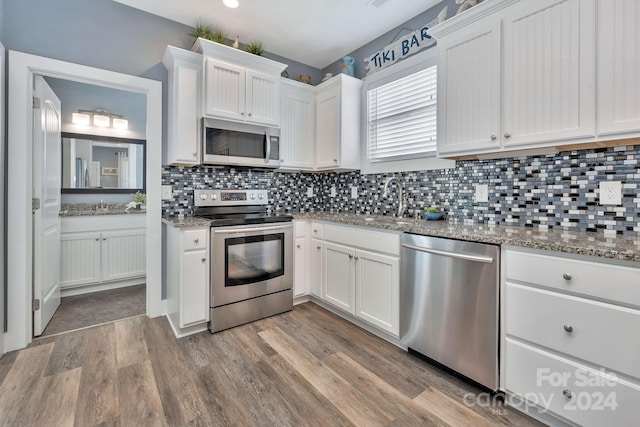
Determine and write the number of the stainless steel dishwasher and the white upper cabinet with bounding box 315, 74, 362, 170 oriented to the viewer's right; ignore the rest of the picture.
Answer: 0

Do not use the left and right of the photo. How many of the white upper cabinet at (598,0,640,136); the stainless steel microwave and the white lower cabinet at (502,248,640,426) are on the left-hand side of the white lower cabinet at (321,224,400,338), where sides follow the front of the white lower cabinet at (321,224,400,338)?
2

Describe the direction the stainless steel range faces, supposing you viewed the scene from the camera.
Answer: facing the viewer and to the right of the viewer

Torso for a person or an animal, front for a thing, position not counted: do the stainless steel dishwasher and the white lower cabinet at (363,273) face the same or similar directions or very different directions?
same or similar directions

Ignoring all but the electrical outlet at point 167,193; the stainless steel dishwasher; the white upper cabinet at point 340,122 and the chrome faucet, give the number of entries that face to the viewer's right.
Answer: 0

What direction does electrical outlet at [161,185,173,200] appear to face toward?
toward the camera

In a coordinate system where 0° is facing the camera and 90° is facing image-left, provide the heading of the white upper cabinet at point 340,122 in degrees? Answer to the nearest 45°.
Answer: approximately 45°

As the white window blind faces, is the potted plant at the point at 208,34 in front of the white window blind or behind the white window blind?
in front

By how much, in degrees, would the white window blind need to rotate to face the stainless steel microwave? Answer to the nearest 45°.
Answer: approximately 45° to its right

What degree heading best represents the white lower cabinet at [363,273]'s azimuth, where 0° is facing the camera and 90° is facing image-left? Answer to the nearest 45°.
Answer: approximately 45°

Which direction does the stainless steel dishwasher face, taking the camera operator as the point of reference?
facing the viewer and to the left of the viewer

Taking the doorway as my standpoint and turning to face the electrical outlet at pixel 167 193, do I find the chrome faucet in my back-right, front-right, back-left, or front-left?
front-right
